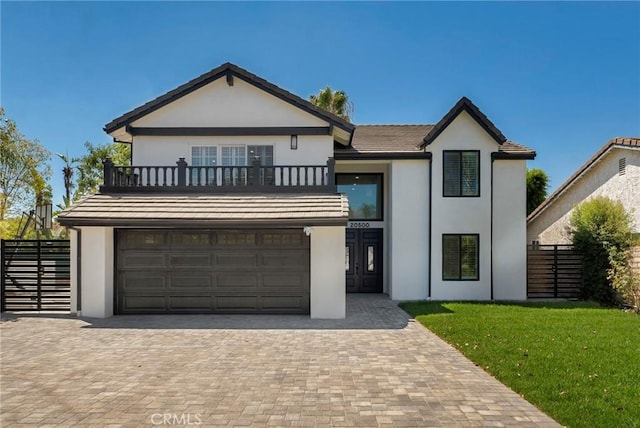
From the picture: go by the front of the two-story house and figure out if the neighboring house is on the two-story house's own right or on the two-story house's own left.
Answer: on the two-story house's own left

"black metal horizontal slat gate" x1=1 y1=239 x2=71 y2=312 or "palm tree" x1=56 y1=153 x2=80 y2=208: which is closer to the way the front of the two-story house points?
the black metal horizontal slat gate

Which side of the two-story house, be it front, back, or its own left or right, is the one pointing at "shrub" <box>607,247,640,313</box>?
left

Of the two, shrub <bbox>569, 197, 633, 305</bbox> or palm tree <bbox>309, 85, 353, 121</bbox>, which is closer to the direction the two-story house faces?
the shrub

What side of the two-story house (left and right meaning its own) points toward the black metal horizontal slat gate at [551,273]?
left

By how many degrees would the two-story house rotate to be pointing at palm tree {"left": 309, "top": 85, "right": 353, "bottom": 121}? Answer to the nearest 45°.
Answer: approximately 180°

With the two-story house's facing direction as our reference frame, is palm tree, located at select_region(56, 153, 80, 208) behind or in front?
behind

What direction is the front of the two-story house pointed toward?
toward the camera

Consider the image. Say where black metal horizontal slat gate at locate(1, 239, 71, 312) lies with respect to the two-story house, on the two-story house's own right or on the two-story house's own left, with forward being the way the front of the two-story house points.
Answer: on the two-story house's own right

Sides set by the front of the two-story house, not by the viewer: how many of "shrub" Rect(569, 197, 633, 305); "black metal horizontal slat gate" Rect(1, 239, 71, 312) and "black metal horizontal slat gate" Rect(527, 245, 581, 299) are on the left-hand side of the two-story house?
2

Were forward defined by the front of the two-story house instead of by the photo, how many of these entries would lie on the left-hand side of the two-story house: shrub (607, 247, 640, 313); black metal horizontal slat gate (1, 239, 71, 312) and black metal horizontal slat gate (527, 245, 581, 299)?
2

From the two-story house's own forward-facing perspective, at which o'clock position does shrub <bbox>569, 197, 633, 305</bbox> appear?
The shrub is roughly at 9 o'clock from the two-story house.
